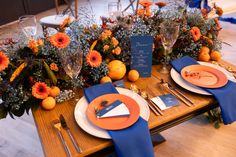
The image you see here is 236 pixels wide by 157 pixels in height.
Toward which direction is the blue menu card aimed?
toward the camera

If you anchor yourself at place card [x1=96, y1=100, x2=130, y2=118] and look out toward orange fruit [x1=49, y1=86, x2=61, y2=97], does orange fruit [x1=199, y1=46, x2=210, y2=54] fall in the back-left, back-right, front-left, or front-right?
back-right

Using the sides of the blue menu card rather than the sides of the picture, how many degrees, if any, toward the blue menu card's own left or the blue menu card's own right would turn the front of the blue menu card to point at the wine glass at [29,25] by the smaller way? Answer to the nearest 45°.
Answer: approximately 135° to the blue menu card's own right

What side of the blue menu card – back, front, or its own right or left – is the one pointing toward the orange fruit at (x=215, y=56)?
left

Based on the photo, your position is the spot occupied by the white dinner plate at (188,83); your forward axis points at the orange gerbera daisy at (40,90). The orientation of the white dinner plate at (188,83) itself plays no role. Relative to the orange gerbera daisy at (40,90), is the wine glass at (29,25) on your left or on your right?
right

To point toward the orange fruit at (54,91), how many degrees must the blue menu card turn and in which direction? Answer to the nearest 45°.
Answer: approximately 45° to its right

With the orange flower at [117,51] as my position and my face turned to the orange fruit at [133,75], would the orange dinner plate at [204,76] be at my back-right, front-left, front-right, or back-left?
front-left
